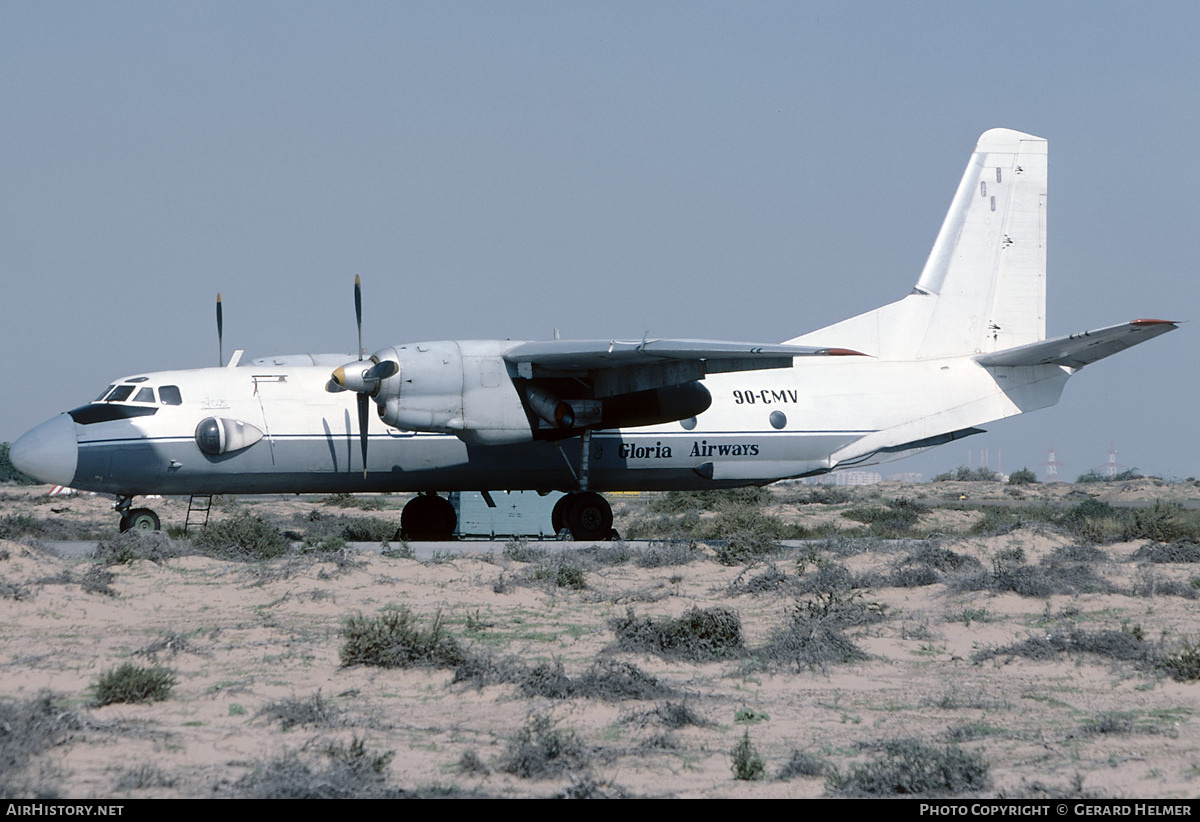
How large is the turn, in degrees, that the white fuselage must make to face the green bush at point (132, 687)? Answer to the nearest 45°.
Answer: approximately 90° to its left

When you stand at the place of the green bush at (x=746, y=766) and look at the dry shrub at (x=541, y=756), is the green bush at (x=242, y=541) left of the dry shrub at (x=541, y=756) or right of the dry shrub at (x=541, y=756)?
right

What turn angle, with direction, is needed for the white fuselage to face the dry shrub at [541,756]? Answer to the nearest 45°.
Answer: approximately 90° to its left

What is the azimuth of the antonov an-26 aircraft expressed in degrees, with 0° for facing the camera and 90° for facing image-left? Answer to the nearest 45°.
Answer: approximately 90°

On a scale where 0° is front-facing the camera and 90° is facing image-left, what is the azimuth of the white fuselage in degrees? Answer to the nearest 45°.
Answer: approximately 90°

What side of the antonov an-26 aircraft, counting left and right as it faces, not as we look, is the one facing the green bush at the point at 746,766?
left

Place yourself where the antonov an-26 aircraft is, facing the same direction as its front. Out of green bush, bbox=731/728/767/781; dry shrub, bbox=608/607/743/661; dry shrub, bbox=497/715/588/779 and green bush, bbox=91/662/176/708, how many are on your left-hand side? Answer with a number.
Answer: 4

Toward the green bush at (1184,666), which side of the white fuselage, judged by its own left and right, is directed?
left

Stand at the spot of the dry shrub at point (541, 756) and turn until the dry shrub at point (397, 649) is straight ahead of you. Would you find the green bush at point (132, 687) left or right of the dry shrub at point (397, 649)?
left
